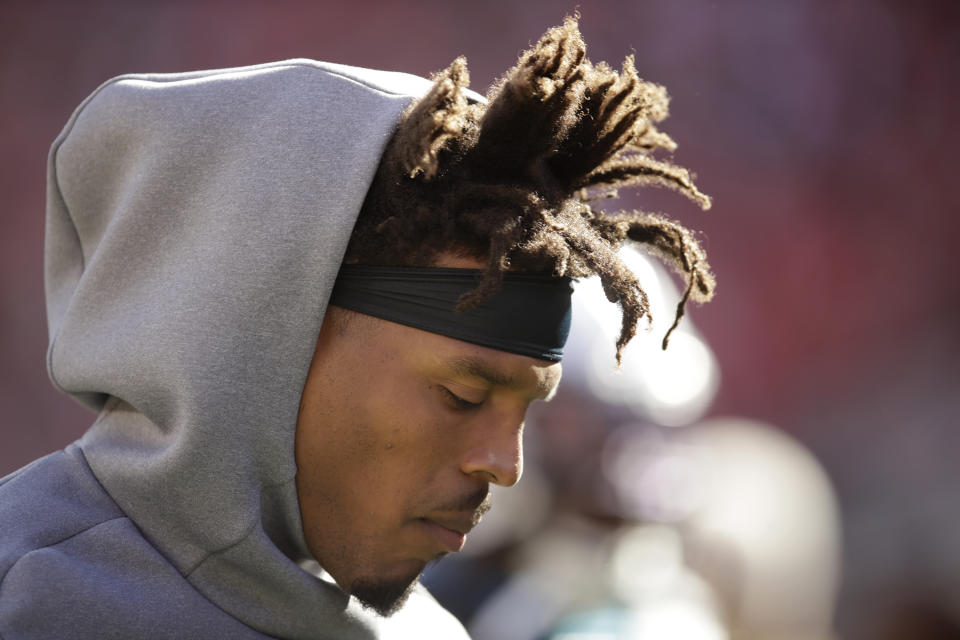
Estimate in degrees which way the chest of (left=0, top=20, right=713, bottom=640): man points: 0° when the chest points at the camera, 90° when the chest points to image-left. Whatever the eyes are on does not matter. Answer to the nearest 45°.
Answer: approximately 270°

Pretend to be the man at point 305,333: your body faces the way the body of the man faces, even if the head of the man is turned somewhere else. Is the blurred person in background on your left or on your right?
on your left

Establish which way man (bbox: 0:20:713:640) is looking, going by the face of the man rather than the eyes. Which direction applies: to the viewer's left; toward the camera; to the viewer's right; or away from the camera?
to the viewer's right
